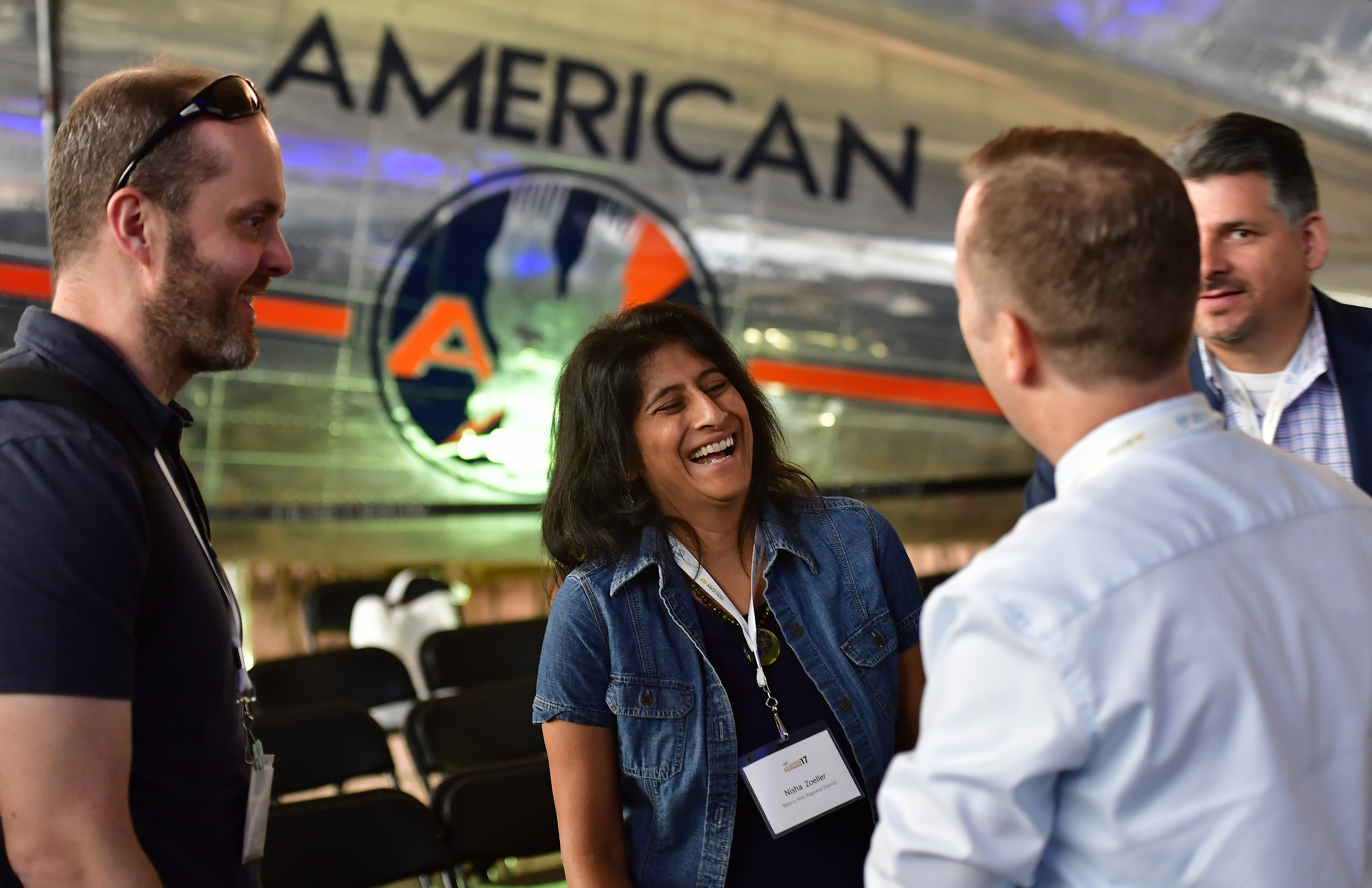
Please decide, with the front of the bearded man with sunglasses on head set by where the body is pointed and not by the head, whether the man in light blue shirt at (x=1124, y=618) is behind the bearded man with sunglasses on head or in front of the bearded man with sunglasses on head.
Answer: in front

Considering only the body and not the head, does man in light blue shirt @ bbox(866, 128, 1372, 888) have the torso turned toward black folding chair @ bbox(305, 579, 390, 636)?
yes

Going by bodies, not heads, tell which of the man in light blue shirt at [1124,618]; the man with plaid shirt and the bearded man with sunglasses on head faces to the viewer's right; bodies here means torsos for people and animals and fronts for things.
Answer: the bearded man with sunglasses on head

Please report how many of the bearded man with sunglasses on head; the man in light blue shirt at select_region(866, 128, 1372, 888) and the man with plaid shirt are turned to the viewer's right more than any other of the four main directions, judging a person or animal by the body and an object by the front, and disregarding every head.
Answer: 1

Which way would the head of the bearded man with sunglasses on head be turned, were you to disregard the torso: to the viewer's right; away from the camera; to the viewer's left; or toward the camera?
to the viewer's right

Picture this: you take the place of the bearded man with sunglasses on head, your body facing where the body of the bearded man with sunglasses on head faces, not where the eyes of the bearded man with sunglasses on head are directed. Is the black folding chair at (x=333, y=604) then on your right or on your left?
on your left

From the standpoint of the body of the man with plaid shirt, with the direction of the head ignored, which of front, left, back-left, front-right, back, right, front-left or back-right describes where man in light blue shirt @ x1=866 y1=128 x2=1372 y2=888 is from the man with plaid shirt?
front-left

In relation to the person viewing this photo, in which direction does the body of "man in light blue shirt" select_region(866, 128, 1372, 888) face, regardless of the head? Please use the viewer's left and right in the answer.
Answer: facing away from the viewer and to the left of the viewer

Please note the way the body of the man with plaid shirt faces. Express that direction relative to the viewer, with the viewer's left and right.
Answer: facing the viewer and to the left of the viewer

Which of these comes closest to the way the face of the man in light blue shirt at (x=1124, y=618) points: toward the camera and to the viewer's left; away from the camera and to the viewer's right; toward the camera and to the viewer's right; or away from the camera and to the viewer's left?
away from the camera and to the viewer's left

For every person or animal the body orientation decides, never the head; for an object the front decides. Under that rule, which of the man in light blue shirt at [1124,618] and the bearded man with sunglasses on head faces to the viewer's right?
the bearded man with sunglasses on head

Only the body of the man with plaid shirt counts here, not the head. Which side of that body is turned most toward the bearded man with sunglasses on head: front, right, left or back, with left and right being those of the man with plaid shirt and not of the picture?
front

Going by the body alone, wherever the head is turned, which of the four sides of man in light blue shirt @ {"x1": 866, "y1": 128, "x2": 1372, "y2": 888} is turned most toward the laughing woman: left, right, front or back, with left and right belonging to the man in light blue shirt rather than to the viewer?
front

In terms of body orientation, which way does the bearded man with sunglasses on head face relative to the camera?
to the viewer's right

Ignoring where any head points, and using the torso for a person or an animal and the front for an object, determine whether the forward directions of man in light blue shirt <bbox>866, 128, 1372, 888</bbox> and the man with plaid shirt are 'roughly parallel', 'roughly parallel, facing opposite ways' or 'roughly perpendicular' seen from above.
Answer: roughly perpendicular

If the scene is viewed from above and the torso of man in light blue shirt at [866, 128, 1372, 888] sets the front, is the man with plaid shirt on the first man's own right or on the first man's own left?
on the first man's own right
